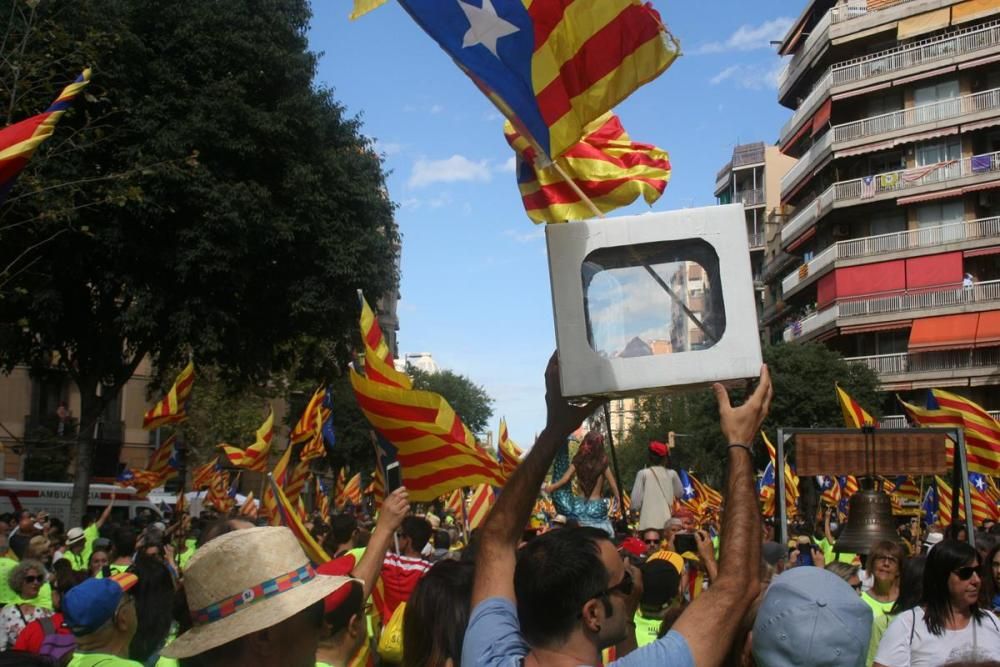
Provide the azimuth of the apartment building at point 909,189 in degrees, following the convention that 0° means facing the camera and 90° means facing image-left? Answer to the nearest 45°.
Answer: approximately 45°

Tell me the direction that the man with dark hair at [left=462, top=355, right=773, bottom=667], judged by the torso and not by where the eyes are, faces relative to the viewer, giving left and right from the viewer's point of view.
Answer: facing away from the viewer and to the right of the viewer

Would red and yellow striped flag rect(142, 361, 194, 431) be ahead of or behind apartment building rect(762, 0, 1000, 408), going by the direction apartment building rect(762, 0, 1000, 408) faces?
ahead

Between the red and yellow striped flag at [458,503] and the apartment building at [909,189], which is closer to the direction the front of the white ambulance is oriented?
the apartment building

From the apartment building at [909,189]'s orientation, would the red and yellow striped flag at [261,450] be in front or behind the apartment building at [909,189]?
in front

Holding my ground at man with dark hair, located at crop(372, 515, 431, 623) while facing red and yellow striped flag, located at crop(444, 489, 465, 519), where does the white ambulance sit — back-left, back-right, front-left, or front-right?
front-left
